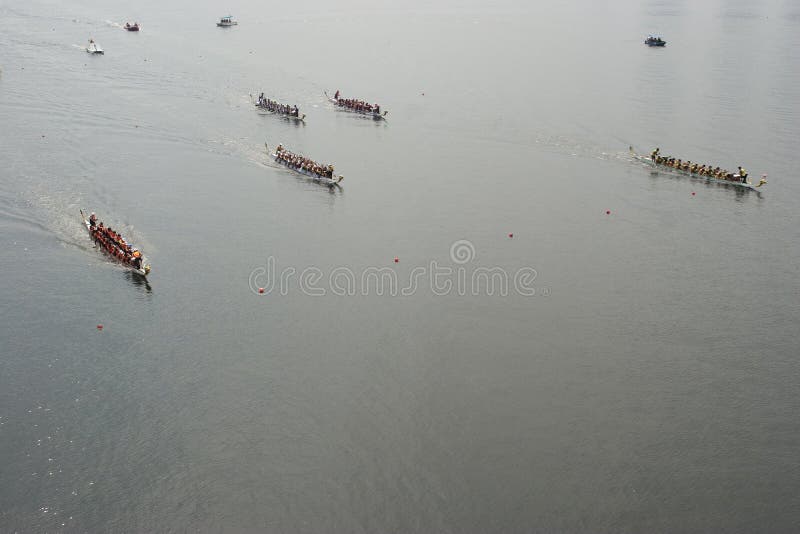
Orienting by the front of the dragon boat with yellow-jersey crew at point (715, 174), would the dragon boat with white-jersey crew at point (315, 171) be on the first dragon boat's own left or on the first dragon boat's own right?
on the first dragon boat's own right

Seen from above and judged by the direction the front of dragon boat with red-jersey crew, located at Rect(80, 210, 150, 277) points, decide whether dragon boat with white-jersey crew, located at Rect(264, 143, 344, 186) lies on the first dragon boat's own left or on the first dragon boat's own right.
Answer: on the first dragon boat's own left

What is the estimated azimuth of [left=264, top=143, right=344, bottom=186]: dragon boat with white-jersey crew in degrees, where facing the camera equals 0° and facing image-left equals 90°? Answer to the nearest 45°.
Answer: approximately 315°

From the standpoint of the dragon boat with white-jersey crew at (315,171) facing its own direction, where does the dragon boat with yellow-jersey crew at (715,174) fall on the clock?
the dragon boat with yellow-jersey crew at (715,174) is roughly at 11 o'clock from the dragon boat with white-jersey crew at (315,171).

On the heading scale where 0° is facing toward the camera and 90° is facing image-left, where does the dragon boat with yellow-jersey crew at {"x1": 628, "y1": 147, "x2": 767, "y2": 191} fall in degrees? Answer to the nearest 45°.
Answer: approximately 315°

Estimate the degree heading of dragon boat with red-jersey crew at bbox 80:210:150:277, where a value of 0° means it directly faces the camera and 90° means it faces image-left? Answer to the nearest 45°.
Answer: approximately 315°

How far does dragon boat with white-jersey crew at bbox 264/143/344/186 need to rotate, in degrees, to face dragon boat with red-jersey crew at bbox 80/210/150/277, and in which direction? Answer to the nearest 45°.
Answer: approximately 90° to its right

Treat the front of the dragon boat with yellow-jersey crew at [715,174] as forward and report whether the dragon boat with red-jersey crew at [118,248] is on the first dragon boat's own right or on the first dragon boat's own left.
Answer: on the first dragon boat's own right
